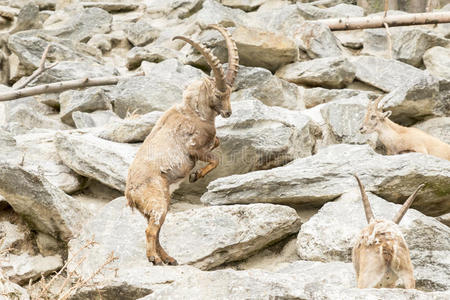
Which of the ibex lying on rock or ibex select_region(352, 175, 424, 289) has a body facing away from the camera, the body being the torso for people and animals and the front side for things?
the ibex

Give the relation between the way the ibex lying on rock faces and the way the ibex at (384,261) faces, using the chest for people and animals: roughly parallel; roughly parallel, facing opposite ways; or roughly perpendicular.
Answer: roughly perpendicular

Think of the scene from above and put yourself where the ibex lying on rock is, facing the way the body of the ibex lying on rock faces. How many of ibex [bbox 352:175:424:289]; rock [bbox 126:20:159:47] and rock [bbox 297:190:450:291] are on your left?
2

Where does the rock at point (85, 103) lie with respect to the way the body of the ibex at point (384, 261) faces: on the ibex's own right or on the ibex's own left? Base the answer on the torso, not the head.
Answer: on the ibex's own left

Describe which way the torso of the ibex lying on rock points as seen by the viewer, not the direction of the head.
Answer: to the viewer's left

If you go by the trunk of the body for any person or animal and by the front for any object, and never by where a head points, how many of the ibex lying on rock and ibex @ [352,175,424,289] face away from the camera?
1

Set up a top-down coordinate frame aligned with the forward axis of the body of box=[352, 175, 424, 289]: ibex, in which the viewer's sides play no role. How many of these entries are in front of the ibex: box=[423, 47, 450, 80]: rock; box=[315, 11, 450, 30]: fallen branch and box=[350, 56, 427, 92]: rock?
3

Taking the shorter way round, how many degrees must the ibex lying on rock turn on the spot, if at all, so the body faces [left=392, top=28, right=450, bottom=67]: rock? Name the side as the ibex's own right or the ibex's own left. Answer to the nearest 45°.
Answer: approximately 90° to the ibex's own right

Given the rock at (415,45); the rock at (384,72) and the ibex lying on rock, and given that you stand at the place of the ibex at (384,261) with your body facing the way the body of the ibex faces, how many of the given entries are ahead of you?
3

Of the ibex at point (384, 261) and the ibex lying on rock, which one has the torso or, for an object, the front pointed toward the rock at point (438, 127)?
the ibex

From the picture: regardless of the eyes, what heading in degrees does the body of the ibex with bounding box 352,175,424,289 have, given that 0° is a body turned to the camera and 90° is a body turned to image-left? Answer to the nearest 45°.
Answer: approximately 180°

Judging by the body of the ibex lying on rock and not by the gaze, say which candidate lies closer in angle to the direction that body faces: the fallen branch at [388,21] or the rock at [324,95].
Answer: the rock

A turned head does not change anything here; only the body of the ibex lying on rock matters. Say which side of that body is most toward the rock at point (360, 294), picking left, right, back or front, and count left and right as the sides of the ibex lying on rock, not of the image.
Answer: left

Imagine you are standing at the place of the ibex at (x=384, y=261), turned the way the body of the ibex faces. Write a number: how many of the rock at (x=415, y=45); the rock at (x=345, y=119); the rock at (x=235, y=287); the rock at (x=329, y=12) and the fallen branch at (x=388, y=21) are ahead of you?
4
